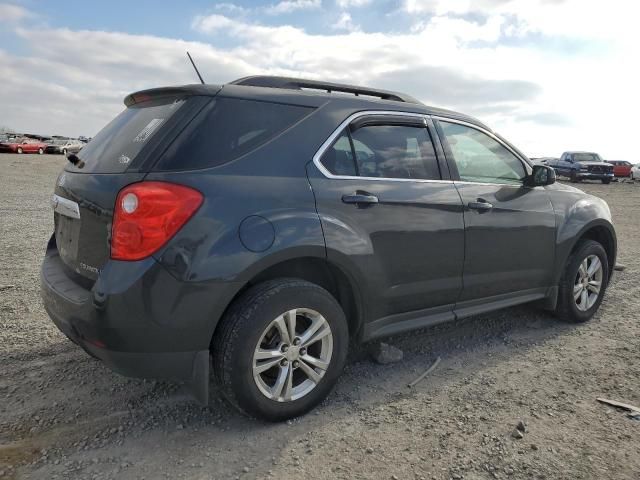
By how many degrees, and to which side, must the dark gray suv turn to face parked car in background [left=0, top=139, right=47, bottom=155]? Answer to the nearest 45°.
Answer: approximately 90° to its left

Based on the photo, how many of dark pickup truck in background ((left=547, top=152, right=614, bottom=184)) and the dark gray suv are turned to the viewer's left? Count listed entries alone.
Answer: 0

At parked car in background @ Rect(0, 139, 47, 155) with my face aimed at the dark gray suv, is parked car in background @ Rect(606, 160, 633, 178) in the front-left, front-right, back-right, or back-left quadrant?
front-left

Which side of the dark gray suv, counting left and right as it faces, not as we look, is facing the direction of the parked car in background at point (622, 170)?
front

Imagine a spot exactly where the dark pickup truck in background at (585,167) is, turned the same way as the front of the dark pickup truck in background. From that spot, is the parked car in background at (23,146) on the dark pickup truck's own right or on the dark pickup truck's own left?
on the dark pickup truck's own right

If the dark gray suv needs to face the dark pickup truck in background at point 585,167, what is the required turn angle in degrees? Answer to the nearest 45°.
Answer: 0° — it already faces it

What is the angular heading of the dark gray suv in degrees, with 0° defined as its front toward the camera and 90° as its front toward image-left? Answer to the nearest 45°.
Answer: approximately 225°

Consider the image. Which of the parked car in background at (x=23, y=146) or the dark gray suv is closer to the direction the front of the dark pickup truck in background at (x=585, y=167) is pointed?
the dark gray suv

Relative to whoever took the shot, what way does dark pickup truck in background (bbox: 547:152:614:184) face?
facing the viewer and to the right of the viewer

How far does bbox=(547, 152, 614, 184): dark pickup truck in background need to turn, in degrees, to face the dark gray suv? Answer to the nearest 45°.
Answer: approximately 45° to its right
